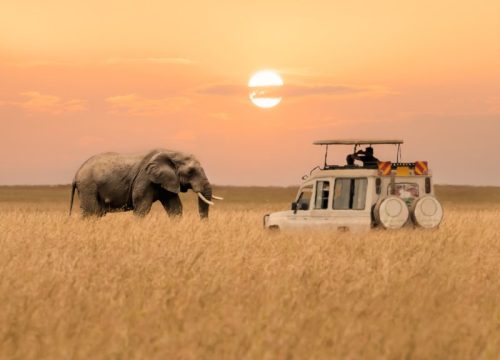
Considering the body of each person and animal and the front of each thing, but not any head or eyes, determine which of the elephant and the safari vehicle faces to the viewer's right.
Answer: the elephant

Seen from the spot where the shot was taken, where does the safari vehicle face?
facing away from the viewer and to the left of the viewer

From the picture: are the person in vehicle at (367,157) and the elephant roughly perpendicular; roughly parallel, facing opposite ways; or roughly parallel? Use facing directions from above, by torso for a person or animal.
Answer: roughly parallel, facing opposite ways

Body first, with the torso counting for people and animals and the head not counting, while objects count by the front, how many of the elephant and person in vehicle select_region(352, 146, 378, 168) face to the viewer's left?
1

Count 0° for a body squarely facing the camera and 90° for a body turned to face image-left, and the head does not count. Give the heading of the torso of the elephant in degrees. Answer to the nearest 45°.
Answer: approximately 270°

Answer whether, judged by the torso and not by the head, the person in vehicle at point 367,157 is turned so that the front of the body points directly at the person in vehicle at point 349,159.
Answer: yes

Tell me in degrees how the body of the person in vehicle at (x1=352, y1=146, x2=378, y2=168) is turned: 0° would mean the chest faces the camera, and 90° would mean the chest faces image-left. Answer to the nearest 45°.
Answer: approximately 90°

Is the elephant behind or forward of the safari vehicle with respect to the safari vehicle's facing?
forward
